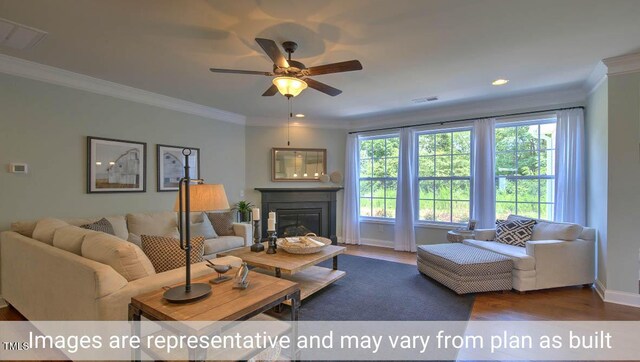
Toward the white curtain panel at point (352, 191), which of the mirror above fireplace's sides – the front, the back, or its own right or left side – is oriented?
left

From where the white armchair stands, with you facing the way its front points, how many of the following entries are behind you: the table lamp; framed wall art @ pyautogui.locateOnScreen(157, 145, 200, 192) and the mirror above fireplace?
0

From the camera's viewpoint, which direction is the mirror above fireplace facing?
toward the camera

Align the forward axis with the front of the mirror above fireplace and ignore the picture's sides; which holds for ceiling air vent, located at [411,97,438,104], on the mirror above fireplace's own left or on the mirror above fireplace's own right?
on the mirror above fireplace's own left

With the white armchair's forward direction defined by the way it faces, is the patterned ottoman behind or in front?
in front

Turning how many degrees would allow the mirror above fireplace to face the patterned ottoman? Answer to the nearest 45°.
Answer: approximately 45° to its left

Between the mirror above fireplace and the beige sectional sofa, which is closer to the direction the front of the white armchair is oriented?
the beige sectional sofa

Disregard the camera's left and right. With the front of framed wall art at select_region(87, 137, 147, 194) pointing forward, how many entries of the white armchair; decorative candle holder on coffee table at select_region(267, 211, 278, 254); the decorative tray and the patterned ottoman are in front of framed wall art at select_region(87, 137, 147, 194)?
4

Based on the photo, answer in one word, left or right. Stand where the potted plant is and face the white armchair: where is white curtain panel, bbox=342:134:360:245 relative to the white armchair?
left

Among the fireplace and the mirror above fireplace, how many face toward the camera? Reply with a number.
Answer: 2

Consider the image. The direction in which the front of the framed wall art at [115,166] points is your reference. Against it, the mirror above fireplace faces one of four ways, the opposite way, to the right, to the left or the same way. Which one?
to the right

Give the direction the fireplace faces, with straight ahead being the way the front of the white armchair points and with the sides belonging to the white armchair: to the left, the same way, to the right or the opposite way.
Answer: to the left

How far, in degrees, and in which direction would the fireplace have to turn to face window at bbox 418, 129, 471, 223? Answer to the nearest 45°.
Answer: approximately 90° to its left

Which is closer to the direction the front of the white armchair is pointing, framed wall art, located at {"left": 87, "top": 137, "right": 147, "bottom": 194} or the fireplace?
the framed wall art

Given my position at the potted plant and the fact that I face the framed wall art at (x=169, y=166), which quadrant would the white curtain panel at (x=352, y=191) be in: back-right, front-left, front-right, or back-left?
back-left

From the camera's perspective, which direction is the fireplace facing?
toward the camera

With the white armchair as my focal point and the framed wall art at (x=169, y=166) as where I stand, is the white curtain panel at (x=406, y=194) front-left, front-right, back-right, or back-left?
front-left

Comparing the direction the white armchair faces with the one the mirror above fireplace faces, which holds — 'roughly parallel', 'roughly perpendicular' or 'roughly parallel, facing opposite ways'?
roughly perpendicular

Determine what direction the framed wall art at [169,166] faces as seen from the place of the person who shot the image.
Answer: facing the viewer and to the right of the viewer

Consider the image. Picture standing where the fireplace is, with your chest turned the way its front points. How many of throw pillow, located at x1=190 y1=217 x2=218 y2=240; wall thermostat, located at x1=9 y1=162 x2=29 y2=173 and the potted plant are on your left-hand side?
0

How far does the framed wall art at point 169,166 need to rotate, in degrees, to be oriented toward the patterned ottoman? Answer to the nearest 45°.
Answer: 0° — it already faces it
